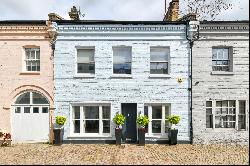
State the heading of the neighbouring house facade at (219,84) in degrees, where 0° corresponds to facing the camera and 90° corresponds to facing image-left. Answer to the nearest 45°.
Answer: approximately 0°

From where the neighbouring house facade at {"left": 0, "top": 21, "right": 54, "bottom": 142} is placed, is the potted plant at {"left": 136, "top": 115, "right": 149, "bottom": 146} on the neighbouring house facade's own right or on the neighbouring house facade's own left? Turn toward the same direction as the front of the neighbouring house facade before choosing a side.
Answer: on the neighbouring house facade's own left

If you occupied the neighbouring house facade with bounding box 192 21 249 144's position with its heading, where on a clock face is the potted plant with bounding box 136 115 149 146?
The potted plant is roughly at 2 o'clock from the neighbouring house facade.

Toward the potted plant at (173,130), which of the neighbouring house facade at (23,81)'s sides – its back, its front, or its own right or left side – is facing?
left

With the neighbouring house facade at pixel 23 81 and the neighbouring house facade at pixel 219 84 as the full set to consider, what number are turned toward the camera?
2

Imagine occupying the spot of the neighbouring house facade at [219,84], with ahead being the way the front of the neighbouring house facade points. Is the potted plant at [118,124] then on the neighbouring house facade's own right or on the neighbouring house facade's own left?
on the neighbouring house facade's own right

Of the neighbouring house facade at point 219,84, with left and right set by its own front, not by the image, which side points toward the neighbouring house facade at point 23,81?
right

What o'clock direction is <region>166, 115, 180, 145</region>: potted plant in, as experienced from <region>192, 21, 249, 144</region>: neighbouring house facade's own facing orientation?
The potted plant is roughly at 2 o'clock from the neighbouring house facade.
